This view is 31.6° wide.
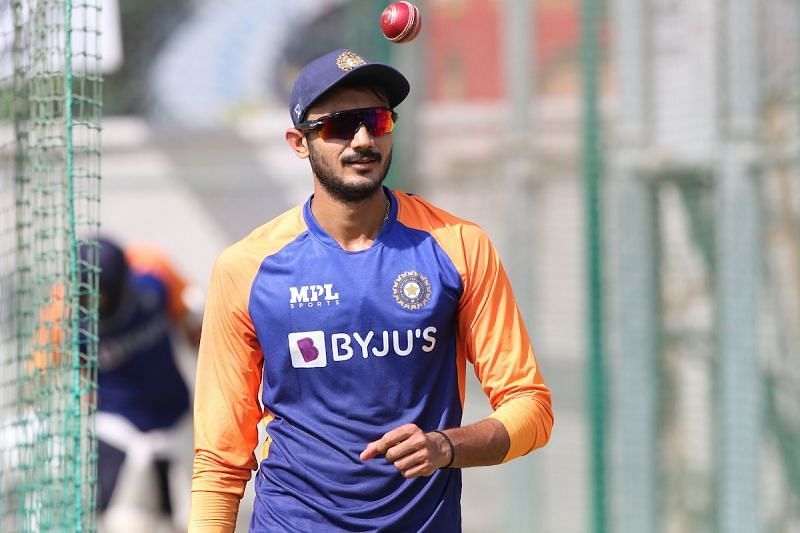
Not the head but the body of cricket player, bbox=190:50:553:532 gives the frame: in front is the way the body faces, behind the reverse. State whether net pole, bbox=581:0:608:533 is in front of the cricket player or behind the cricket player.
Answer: behind

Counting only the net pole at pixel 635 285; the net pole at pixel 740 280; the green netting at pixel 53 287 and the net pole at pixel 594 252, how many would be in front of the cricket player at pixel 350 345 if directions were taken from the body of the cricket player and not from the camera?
0

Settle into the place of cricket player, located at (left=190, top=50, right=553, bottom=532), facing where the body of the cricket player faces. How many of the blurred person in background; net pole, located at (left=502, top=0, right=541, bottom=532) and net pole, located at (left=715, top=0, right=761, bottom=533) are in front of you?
0

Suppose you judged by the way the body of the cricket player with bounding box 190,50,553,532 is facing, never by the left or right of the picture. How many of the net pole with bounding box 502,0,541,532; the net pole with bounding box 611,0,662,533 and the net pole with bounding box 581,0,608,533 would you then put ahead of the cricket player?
0

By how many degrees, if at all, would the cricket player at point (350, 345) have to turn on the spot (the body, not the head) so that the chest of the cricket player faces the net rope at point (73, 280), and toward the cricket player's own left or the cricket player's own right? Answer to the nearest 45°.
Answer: approximately 135° to the cricket player's own right

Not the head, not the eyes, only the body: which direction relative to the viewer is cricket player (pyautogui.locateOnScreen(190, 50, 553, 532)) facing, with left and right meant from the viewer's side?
facing the viewer

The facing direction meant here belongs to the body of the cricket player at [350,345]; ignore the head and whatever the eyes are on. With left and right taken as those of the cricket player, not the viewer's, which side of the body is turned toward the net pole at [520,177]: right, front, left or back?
back

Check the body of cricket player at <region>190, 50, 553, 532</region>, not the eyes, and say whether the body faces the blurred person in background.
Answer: no

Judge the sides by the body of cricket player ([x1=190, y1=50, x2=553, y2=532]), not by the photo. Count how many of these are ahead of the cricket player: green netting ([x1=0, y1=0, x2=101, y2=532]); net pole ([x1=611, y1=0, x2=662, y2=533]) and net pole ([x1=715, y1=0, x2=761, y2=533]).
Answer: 0

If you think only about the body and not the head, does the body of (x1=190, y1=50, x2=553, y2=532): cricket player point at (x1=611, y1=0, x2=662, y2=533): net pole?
no
